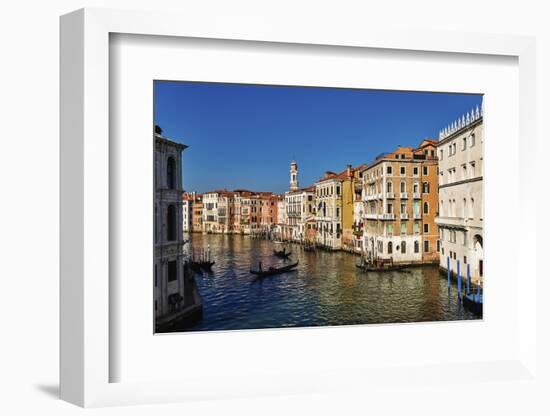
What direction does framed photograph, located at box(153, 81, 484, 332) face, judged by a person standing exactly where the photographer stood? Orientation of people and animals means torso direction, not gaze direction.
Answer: facing the viewer and to the right of the viewer
